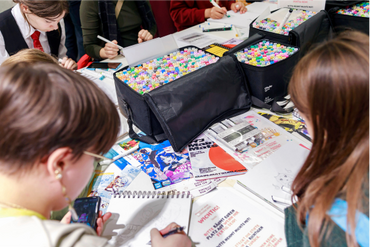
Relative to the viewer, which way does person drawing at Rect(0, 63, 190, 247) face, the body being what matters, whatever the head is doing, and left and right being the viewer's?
facing away from the viewer and to the right of the viewer

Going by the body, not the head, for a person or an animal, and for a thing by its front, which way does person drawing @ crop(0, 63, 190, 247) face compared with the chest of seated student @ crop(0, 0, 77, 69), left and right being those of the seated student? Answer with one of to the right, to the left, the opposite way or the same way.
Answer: to the left

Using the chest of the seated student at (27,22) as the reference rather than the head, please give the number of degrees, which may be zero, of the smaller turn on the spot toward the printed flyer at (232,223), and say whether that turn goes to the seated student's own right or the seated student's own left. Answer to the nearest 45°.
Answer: approximately 45° to the seated student's own right

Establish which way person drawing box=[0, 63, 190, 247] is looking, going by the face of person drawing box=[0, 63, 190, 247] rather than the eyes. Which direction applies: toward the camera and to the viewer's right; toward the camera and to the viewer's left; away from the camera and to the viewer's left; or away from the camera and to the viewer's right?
away from the camera and to the viewer's right

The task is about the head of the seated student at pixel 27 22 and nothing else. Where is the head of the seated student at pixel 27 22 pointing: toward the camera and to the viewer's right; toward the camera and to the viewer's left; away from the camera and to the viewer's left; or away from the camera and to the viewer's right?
toward the camera and to the viewer's right

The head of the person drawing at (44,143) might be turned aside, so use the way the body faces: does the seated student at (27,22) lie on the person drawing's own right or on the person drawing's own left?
on the person drawing's own left

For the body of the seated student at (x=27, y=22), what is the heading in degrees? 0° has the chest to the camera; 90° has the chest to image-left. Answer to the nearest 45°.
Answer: approximately 315°

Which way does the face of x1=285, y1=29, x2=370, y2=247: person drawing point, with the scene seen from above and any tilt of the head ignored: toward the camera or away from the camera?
away from the camera

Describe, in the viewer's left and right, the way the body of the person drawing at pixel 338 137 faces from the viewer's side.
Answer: facing away from the viewer and to the left of the viewer
